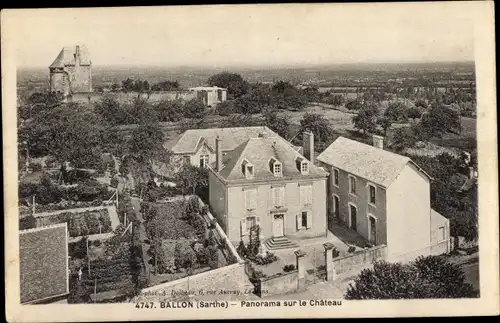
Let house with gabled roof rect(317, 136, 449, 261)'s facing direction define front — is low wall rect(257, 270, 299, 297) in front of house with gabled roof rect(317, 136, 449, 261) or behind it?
in front

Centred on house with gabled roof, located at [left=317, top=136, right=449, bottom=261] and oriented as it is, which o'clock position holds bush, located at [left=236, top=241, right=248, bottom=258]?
The bush is roughly at 1 o'clock from the house with gabled roof.

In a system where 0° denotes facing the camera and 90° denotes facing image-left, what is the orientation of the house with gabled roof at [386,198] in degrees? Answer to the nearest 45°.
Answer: approximately 45°

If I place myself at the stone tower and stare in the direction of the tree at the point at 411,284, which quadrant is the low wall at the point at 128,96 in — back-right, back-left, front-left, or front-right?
front-left

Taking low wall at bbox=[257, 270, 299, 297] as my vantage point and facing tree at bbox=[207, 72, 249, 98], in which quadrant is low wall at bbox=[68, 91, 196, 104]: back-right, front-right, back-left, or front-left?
front-left
